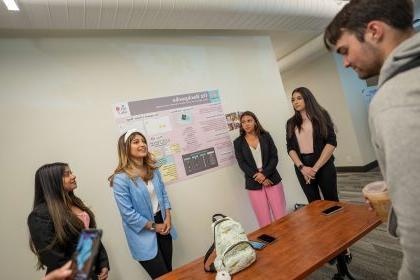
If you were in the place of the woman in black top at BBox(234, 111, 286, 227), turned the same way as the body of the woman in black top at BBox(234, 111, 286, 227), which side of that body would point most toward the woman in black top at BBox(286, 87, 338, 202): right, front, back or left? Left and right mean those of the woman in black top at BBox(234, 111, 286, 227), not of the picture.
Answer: left

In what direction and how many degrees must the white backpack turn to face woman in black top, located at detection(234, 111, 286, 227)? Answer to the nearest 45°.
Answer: approximately 135° to its left

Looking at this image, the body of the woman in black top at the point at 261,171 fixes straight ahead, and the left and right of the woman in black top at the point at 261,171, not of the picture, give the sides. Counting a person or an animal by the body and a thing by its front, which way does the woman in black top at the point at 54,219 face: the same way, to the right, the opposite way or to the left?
to the left

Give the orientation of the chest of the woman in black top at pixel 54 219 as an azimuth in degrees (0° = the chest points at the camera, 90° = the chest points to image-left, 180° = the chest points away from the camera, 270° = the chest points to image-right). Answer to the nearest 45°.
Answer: approximately 315°

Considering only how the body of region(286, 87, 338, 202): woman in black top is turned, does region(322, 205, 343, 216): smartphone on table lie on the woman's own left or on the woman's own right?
on the woman's own left

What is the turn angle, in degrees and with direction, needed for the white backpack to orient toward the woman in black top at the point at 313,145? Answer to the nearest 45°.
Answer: approximately 90° to its left

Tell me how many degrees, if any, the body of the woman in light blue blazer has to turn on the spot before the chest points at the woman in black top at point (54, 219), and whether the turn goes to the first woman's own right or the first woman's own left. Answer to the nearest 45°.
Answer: approximately 90° to the first woman's own right

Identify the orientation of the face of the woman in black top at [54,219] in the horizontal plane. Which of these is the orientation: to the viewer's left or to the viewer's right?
to the viewer's right

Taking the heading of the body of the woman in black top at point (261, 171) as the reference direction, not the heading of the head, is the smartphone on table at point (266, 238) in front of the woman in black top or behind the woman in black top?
in front

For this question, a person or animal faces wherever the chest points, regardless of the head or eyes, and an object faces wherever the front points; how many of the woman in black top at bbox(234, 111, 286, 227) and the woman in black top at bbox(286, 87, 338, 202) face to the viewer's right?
0
